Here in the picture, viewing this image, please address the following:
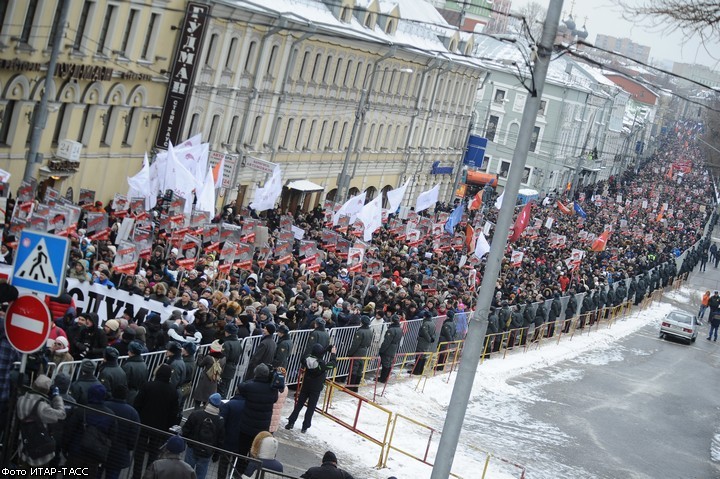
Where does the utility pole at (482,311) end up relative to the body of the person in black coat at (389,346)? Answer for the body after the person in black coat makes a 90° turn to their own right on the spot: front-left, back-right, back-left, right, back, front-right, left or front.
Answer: back-right

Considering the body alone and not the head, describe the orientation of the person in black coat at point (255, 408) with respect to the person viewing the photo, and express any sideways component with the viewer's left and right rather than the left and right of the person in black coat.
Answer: facing away from the viewer

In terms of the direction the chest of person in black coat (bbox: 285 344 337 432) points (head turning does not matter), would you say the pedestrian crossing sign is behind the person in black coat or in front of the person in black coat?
behind

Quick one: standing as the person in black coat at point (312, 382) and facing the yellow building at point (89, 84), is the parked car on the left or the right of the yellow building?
right

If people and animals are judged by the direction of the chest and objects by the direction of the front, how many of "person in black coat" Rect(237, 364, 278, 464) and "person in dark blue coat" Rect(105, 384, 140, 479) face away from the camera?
2

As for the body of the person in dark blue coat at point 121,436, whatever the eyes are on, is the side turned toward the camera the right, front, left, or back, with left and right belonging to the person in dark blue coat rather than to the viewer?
back

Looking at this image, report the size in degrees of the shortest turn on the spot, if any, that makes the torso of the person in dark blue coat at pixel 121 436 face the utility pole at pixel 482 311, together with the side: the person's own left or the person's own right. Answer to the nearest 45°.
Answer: approximately 90° to the person's own right

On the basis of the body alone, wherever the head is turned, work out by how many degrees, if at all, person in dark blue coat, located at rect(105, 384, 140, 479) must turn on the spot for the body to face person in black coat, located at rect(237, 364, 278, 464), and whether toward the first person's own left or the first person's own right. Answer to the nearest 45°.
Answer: approximately 45° to the first person's own right

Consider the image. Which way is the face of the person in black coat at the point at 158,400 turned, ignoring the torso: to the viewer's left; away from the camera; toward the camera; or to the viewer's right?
away from the camera

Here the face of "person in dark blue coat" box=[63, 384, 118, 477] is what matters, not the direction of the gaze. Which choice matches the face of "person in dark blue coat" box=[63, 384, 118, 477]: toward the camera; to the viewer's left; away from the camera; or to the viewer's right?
away from the camera

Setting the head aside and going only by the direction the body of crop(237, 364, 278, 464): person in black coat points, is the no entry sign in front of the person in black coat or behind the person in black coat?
behind

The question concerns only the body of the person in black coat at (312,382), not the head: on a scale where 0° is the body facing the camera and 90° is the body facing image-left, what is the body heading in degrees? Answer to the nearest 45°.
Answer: approximately 225°
